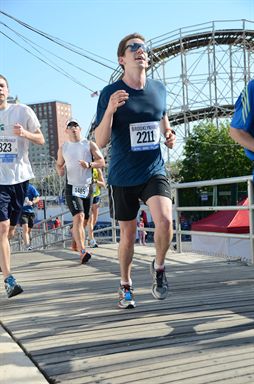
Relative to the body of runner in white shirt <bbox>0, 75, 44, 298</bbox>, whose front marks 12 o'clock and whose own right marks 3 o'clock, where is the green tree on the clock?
The green tree is roughly at 7 o'clock from the runner in white shirt.

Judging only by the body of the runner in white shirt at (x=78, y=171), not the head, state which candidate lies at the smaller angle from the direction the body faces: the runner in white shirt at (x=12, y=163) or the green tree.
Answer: the runner in white shirt

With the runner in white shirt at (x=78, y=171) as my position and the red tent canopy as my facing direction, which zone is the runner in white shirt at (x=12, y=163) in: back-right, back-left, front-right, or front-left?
back-right

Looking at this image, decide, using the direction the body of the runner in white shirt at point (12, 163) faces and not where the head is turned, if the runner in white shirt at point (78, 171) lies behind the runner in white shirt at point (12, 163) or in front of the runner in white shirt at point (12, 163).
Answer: behind

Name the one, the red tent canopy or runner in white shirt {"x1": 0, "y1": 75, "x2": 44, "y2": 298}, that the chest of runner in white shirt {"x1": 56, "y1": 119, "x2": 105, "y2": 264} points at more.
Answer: the runner in white shirt

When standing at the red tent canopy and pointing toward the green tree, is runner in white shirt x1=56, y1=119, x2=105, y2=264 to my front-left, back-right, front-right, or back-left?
back-left

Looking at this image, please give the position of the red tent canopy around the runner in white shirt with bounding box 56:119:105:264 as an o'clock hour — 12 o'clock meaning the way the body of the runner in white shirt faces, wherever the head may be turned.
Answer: The red tent canopy is roughly at 7 o'clock from the runner in white shirt.

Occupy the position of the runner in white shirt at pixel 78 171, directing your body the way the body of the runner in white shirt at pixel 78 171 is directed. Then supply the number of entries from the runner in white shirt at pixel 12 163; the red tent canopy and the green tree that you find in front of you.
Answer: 1

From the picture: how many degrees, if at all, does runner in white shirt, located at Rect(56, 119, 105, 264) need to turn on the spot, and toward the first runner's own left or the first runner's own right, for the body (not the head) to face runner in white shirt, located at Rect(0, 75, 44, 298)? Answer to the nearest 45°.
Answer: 0° — they already face them

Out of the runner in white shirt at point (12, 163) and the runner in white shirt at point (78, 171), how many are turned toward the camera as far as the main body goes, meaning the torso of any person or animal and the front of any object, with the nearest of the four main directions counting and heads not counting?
2

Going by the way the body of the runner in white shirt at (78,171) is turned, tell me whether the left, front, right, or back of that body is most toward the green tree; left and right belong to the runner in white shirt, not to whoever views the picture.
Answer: back

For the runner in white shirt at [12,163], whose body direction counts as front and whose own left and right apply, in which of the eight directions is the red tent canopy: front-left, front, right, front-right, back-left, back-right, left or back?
back-left

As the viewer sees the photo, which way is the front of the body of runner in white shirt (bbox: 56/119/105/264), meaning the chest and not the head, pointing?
toward the camera
